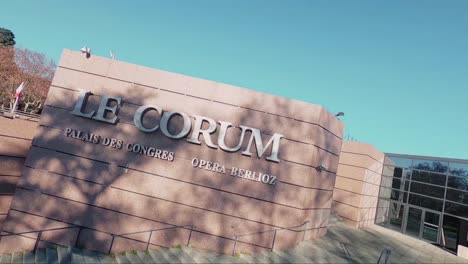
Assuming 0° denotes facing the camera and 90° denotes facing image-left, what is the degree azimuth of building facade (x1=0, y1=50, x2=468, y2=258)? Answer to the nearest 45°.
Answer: approximately 0°

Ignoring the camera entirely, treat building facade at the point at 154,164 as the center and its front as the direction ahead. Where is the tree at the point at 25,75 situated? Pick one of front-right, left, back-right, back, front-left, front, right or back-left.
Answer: back-right
